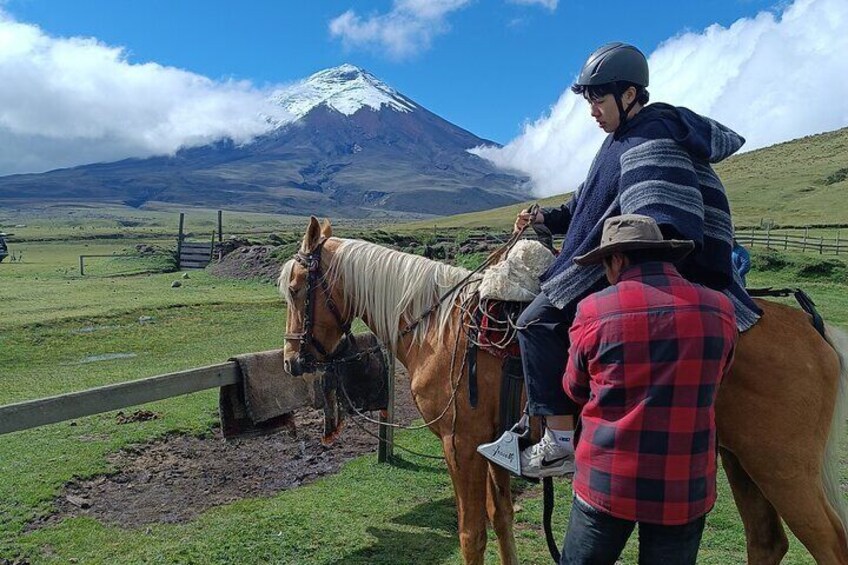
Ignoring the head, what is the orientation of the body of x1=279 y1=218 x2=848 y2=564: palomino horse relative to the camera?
to the viewer's left

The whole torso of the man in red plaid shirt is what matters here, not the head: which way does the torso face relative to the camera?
away from the camera

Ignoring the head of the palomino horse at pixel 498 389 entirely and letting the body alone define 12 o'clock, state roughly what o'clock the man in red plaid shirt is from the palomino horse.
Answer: The man in red plaid shirt is roughly at 8 o'clock from the palomino horse.

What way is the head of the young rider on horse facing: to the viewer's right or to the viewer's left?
to the viewer's left

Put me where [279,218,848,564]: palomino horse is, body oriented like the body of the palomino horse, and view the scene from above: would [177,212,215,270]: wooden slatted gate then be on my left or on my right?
on my right

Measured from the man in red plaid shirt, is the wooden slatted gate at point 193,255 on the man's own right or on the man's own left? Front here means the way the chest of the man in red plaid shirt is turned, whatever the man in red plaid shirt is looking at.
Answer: on the man's own left

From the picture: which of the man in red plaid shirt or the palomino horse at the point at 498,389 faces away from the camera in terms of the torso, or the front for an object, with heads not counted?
the man in red plaid shirt

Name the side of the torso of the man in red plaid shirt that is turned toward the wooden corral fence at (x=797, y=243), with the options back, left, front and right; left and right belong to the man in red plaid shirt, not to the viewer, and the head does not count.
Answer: front

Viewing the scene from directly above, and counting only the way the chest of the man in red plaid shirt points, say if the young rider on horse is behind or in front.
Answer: in front

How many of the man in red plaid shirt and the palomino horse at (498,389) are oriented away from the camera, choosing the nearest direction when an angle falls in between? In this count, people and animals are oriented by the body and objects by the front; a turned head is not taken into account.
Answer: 1

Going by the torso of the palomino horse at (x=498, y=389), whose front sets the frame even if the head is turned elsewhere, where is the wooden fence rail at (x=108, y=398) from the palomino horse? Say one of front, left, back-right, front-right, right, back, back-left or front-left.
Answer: front

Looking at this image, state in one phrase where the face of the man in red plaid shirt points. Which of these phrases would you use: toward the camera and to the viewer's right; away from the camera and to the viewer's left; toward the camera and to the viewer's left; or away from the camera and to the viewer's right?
away from the camera and to the viewer's left

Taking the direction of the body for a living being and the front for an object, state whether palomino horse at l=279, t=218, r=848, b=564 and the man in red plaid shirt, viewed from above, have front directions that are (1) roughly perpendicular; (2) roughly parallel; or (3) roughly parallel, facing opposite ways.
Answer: roughly perpendicular

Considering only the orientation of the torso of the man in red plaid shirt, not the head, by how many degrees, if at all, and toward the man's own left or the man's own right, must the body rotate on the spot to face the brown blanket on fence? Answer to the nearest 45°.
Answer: approximately 45° to the man's own left
